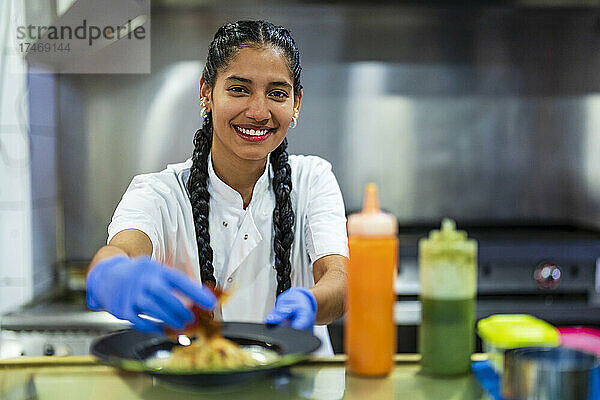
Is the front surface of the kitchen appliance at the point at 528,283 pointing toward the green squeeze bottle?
yes

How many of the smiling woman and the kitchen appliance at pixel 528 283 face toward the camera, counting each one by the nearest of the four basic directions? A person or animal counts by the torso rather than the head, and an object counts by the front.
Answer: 2

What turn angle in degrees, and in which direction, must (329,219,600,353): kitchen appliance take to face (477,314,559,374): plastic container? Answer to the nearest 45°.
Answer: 0° — it already faces it

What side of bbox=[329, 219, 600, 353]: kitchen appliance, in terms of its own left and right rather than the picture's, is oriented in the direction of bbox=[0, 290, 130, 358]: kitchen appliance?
right

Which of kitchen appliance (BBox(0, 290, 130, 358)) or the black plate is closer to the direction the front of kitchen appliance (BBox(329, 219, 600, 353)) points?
the black plate

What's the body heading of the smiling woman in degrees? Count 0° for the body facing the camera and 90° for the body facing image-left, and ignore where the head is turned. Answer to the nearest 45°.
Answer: approximately 0°

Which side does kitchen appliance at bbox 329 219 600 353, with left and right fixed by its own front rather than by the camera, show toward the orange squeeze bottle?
front

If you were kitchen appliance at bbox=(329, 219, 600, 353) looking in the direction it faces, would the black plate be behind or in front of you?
in front

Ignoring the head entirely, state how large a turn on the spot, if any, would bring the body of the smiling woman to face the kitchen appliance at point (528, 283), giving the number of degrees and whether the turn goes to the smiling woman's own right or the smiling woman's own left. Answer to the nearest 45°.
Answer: approximately 135° to the smiling woman's own left

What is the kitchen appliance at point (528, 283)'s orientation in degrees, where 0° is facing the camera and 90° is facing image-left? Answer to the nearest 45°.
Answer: approximately 0°

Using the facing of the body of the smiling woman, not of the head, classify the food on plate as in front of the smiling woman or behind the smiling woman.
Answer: in front
